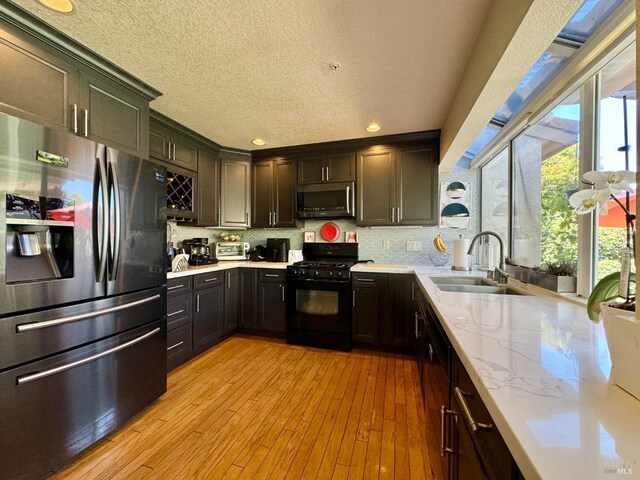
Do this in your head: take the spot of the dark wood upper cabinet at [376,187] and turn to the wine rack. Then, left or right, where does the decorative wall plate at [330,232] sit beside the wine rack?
right

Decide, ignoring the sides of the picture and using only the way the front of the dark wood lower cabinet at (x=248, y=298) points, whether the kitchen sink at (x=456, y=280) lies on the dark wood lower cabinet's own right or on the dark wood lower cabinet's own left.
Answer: on the dark wood lower cabinet's own left

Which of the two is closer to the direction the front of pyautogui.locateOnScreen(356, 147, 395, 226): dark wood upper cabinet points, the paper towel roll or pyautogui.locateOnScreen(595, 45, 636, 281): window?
the window

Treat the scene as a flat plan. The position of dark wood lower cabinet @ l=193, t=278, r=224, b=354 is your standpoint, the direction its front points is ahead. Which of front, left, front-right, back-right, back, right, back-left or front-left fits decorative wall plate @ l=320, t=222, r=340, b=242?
front-left

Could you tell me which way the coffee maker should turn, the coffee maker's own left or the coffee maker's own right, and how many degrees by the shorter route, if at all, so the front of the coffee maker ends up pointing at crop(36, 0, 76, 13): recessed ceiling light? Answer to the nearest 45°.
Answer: approximately 45° to the coffee maker's own right

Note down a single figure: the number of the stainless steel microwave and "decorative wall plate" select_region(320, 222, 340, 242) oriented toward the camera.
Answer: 2

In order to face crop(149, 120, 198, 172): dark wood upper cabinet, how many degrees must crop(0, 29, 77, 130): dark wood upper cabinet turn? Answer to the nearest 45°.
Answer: approximately 90° to its left

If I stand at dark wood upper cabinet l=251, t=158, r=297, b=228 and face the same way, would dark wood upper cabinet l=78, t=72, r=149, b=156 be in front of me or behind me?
in front

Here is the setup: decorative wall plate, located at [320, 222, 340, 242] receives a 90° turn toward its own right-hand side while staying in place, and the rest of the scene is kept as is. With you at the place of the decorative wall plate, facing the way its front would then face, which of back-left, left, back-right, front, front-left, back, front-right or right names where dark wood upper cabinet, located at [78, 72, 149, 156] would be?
front-left

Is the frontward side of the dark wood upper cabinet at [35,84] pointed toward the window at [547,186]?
yes

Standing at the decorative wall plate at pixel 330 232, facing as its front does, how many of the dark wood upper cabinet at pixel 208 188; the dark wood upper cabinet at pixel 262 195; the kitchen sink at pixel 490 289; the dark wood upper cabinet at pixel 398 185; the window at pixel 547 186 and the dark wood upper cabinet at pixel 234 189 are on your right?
3

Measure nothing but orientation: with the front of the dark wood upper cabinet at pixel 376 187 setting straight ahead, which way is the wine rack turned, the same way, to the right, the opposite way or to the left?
to the left

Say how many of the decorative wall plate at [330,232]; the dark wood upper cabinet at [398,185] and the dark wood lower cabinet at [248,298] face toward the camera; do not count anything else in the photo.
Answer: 3

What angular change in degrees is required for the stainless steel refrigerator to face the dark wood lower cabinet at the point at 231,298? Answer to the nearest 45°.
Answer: approximately 90° to its left
